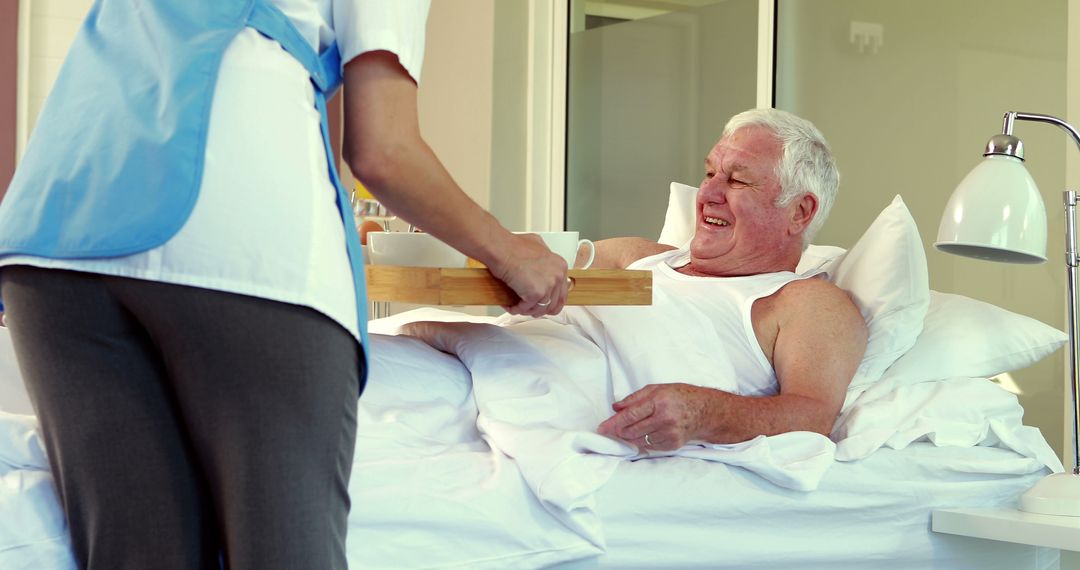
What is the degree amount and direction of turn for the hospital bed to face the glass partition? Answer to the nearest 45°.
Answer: approximately 90° to its right

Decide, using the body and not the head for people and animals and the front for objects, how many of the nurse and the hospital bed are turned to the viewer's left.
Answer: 1

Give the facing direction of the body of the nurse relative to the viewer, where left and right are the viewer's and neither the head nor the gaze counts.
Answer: facing away from the viewer and to the right of the viewer

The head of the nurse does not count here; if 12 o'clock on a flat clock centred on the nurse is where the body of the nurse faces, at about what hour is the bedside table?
The bedside table is roughly at 1 o'clock from the nurse.

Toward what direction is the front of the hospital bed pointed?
to the viewer's left

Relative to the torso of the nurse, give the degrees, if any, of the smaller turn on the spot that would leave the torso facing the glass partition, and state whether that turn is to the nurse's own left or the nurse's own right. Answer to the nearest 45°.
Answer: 0° — they already face it
